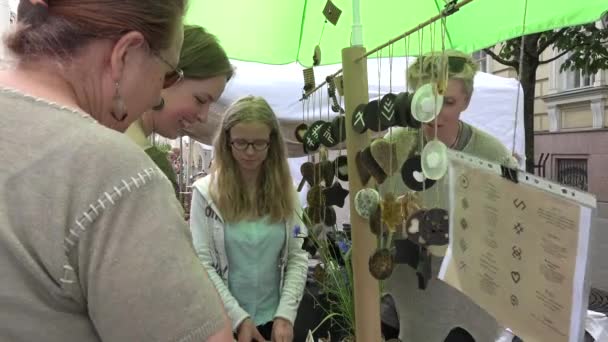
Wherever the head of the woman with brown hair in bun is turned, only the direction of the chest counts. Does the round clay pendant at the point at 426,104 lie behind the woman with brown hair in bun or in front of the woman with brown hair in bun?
in front

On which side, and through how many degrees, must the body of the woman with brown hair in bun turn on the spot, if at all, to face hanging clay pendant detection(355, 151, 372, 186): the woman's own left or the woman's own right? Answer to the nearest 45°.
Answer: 0° — they already face it

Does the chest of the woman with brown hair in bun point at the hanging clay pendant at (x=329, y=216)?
yes

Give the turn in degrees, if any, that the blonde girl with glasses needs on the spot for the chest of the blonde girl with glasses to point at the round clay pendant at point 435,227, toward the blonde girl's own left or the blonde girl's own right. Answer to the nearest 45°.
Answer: approximately 45° to the blonde girl's own left

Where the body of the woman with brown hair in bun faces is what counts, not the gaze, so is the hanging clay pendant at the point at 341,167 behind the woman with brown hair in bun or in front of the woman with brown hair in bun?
in front

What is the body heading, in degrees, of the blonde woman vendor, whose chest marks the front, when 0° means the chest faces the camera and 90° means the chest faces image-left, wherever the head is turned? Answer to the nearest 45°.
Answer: approximately 45°

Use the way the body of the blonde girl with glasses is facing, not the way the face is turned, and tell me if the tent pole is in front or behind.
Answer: in front

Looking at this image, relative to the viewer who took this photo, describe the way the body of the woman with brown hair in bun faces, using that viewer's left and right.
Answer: facing away from the viewer and to the right of the viewer
